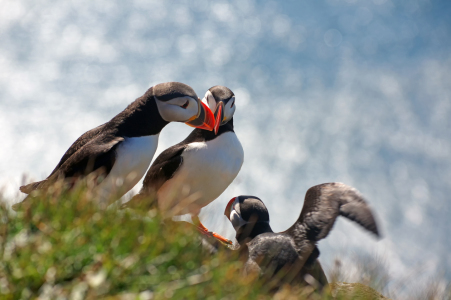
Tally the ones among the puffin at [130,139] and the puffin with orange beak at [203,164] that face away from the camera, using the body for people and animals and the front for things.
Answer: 0

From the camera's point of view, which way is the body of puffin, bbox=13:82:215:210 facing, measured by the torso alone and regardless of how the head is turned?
to the viewer's right

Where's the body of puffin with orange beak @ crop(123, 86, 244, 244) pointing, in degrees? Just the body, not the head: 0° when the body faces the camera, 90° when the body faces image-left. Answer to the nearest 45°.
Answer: approximately 315°

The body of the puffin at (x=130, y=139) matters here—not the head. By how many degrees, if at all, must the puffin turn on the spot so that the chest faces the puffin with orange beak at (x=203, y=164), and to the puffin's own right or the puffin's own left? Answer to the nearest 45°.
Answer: approximately 45° to the puffin's own left

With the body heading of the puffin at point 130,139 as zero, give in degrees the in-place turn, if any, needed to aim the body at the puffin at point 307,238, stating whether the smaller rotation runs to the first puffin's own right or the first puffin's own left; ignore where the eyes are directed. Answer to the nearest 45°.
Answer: approximately 45° to the first puffin's own right

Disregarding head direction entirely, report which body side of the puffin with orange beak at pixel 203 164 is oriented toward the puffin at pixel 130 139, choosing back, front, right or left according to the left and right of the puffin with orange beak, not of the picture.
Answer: right
